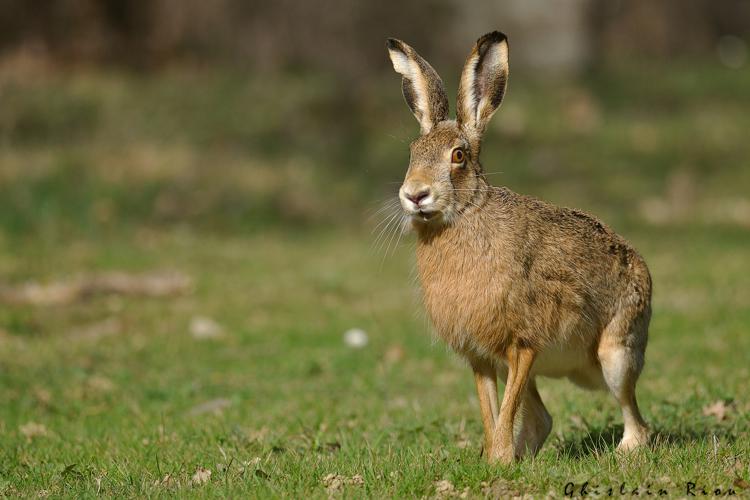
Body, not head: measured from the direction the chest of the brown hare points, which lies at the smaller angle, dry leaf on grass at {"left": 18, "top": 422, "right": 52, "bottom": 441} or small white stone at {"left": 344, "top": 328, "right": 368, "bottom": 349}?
the dry leaf on grass

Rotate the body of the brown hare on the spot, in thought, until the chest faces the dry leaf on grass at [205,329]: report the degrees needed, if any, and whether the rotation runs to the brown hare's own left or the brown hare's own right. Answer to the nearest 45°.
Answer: approximately 90° to the brown hare's own right

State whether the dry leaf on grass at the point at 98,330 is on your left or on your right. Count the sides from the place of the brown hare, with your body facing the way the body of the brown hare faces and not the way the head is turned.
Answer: on your right

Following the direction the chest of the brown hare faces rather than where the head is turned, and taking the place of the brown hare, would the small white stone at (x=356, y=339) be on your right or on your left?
on your right

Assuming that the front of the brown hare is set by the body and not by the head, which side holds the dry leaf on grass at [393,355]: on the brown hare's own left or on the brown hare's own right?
on the brown hare's own right

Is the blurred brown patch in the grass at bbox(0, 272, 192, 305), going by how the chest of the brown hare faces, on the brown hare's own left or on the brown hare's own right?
on the brown hare's own right

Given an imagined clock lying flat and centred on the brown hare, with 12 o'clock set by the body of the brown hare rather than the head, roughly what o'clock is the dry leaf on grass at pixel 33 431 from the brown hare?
The dry leaf on grass is roughly at 2 o'clock from the brown hare.

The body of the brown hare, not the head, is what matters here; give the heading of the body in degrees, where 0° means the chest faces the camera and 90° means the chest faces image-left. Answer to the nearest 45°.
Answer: approximately 45°

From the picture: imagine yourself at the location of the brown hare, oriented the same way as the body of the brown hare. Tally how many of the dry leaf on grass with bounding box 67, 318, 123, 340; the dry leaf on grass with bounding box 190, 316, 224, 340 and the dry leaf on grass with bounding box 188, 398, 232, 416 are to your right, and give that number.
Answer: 3

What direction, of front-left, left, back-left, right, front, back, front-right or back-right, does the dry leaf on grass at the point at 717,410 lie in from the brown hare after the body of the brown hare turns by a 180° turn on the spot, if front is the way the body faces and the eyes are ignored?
front
